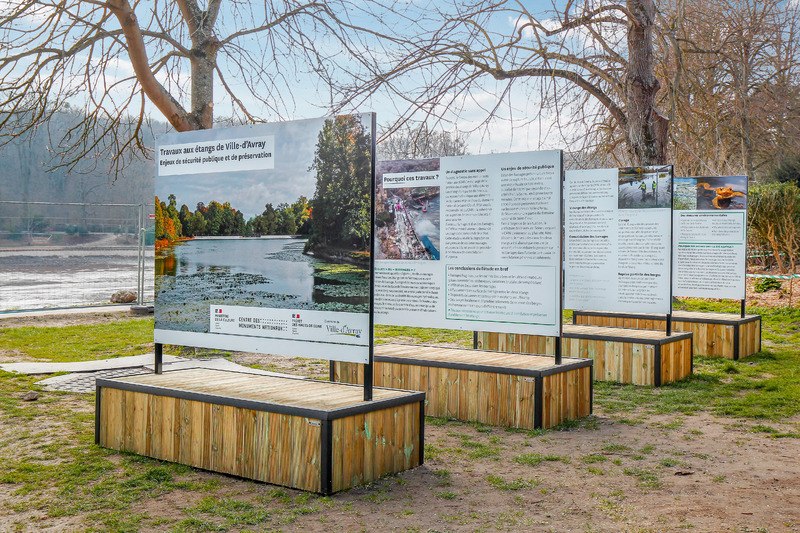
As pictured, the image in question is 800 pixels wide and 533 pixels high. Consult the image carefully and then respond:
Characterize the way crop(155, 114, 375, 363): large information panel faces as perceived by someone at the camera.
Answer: facing the viewer and to the left of the viewer

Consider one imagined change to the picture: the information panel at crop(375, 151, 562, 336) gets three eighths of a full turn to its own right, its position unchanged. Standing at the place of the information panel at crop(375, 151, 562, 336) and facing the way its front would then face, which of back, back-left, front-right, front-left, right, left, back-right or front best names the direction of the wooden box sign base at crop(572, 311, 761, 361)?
front-right

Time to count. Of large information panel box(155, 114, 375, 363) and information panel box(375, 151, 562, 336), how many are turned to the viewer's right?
0

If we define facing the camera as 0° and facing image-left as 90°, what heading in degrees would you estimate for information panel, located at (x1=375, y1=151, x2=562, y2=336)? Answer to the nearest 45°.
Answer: approximately 45°

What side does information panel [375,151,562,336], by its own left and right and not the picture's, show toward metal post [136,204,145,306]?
right

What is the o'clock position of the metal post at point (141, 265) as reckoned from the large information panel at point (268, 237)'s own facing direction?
The metal post is roughly at 4 o'clock from the large information panel.

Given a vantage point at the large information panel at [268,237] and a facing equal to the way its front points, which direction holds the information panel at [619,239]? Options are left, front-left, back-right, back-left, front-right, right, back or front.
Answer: back

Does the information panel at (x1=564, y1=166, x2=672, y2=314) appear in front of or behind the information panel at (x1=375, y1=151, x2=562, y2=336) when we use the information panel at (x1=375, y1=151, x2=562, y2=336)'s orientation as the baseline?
behind
